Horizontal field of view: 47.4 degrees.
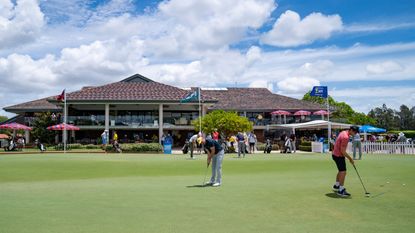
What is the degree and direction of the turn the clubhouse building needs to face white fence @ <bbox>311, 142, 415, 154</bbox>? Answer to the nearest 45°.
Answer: approximately 45° to its left

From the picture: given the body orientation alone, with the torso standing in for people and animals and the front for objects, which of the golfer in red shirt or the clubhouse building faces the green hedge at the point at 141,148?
the clubhouse building

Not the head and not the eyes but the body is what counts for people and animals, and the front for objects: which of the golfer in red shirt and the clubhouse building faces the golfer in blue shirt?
the clubhouse building

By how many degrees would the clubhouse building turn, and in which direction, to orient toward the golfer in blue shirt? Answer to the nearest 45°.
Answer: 0° — it already faces them

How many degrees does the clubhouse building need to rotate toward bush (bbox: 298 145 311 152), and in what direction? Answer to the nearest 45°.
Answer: approximately 45° to its left

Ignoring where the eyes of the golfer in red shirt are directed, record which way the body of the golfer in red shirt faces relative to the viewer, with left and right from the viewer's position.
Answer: facing to the right of the viewer

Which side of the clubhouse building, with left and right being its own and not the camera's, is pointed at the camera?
front

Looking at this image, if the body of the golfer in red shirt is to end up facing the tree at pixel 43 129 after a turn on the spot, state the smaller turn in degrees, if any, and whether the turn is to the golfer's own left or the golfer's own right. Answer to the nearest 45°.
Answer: approximately 135° to the golfer's own left

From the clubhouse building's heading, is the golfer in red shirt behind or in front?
in front

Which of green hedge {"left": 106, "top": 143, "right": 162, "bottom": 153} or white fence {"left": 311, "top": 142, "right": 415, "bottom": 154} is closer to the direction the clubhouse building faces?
the green hedge
